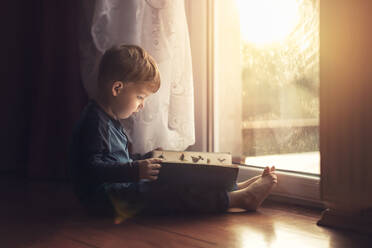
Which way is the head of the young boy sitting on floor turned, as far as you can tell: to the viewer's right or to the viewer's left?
to the viewer's right

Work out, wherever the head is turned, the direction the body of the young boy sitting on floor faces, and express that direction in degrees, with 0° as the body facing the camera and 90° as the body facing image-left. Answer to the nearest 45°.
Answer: approximately 270°
